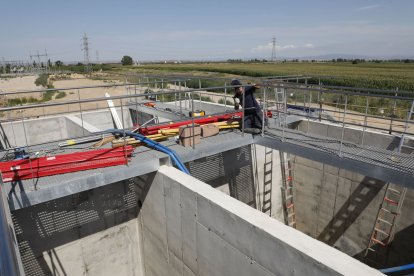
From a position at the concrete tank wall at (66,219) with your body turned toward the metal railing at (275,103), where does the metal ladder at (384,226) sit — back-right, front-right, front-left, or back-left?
front-right

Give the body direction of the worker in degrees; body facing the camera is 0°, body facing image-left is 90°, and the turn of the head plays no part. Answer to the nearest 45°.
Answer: approximately 90°

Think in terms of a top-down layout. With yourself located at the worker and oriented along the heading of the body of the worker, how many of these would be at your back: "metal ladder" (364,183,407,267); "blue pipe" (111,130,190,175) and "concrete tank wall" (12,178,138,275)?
1

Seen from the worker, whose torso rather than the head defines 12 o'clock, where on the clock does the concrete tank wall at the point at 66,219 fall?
The concrete tank wall is roughly at 11 o'clock from the worker.

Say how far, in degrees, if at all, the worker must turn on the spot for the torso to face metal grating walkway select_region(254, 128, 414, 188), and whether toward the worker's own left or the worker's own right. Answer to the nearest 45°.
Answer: approximately 135° to the worker's own left

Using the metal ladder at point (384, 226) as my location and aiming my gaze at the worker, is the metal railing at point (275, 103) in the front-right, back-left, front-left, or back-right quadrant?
front-right

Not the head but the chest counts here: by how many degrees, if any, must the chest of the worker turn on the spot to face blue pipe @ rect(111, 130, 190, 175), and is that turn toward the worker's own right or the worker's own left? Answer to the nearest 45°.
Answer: approximately 45° to the worker's own left
